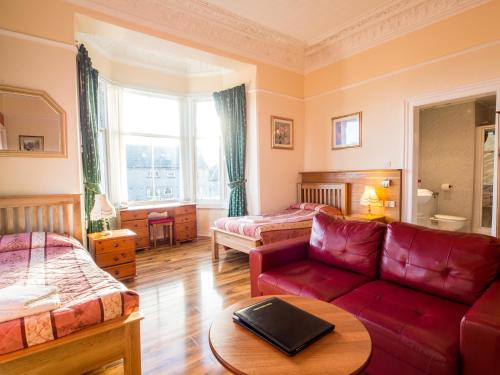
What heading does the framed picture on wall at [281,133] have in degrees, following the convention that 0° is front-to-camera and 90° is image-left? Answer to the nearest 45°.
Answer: approximately 315°

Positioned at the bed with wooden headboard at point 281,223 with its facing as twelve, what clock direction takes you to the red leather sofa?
The red leather sofa is roughly at 10 o'clock from the bed with wooden headboard.

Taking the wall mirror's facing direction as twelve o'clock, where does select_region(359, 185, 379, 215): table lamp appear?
The table lamp is roughly at 10 o'clock from the wall mirror.

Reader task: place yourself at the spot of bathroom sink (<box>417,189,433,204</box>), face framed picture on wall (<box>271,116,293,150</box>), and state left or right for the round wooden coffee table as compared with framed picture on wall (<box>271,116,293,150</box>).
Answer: left

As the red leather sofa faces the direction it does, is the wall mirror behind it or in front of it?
in front

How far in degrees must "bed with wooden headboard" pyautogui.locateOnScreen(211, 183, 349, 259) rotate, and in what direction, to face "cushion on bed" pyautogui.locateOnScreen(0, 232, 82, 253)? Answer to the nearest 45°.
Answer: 0° — it already faces it

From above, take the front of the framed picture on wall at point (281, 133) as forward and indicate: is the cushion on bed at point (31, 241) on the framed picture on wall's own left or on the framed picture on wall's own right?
on the framed picture on wall's own right

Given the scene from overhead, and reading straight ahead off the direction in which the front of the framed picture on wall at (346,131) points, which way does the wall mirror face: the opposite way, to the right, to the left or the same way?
to the left

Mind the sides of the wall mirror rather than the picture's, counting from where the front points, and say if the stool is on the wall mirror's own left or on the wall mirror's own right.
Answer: on the wall mirror's own left

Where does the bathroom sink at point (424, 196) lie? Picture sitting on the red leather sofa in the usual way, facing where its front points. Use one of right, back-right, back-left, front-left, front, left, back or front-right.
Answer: back-right
